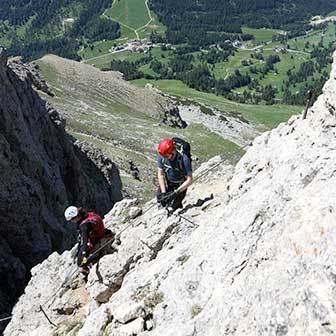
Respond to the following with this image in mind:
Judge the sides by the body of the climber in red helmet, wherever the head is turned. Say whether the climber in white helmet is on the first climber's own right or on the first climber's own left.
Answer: on the first climber's own right

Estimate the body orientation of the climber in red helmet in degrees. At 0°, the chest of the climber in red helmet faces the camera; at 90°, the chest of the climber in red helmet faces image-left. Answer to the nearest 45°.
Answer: approximately 45°
